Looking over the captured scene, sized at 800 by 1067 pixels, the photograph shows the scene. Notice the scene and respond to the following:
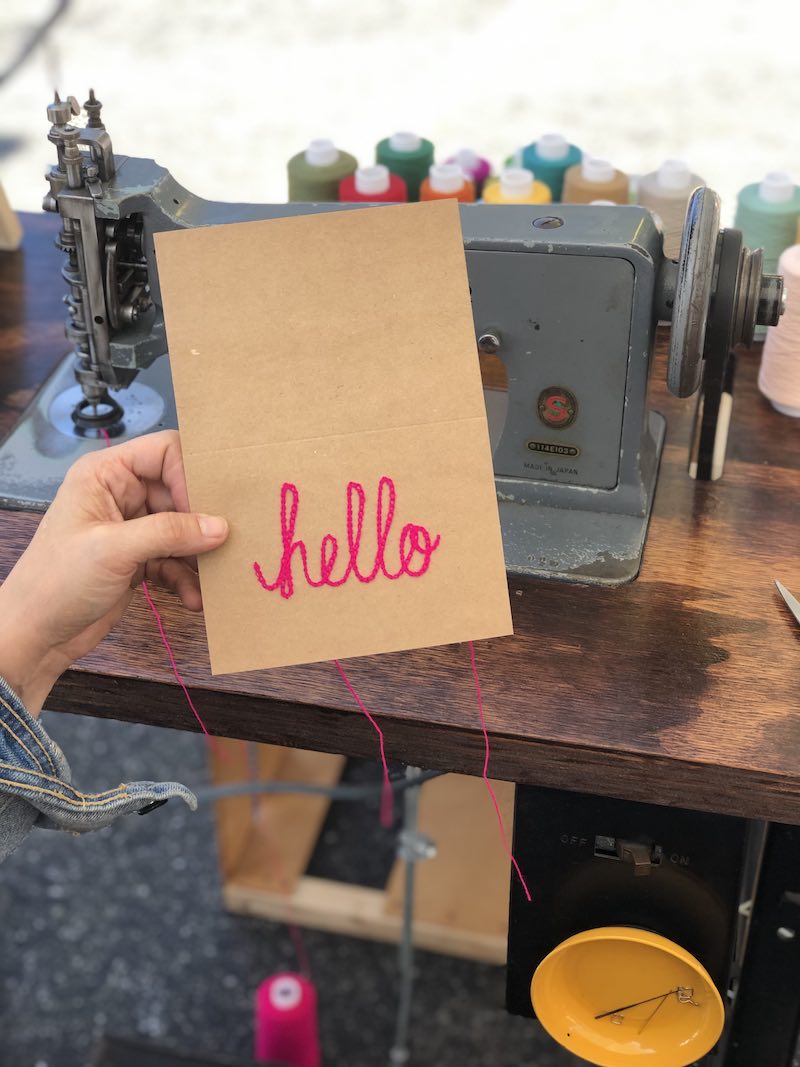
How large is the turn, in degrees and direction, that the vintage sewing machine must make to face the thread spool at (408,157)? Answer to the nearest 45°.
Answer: approximately 180°

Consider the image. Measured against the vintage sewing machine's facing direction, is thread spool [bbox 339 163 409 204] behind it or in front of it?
behind

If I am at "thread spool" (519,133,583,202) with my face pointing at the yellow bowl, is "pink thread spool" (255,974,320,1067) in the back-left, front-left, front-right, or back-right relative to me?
front-right

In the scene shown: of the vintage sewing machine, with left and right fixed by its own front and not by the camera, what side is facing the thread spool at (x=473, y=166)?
back

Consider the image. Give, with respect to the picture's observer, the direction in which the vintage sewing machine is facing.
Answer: facing the viewer

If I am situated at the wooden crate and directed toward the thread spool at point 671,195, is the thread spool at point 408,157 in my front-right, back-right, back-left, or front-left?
front-left

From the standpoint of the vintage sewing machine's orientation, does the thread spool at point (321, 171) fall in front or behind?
behind

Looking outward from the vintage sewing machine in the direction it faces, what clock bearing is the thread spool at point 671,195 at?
The thread spool is roughly at 7 o'clock from the vintage sewing machine.
